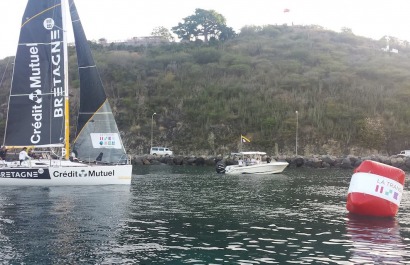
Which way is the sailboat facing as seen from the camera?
to the viewer's right

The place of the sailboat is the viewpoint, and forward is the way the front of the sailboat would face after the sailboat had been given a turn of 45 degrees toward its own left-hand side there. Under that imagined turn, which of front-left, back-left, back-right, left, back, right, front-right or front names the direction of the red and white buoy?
right
